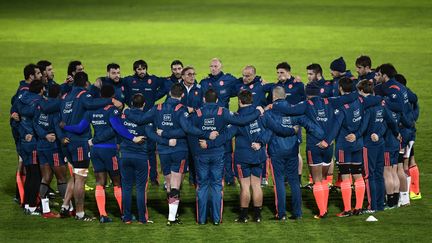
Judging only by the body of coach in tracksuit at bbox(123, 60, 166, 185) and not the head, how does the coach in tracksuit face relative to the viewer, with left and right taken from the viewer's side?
facing the viewer

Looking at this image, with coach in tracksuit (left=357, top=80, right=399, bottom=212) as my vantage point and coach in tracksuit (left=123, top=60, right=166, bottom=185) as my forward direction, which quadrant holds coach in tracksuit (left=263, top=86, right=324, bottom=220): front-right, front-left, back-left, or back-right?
front-left

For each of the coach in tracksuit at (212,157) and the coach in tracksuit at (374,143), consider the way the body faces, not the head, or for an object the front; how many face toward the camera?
0

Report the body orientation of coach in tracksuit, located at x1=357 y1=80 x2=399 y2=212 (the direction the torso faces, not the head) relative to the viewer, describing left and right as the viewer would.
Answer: facing away from the viewer and to the left of the viewer

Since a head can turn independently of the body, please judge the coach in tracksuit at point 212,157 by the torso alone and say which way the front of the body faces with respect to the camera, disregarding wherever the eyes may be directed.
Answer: away from the camera

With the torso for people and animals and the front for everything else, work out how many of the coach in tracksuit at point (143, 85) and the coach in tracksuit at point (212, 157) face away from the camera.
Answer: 1

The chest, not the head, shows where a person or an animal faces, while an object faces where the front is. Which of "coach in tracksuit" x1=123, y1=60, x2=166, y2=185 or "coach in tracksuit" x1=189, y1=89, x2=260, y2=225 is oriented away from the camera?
"coach in tracksuit" x1=189, y1=89, x2=260, y2=225

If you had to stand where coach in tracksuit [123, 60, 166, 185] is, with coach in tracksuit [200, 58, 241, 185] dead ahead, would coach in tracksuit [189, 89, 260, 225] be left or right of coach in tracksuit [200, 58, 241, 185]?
right

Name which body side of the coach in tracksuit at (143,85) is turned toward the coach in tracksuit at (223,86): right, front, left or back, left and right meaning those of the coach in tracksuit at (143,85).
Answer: left

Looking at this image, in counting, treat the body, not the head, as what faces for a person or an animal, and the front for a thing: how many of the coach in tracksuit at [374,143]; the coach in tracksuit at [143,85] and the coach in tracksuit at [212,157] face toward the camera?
1

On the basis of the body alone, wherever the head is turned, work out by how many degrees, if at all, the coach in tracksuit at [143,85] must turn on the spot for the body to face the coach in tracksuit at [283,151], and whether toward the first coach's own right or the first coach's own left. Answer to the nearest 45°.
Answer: approximately 45° to the first coach's own left

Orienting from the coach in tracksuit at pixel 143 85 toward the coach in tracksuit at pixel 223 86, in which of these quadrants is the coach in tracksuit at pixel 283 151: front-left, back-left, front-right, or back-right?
front-right

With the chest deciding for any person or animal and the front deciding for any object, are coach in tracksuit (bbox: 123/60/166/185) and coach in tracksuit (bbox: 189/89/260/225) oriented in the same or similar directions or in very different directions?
very different directions

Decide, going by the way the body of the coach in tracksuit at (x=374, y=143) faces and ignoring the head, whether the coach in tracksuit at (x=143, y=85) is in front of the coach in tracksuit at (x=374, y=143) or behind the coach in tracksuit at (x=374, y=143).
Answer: in front
